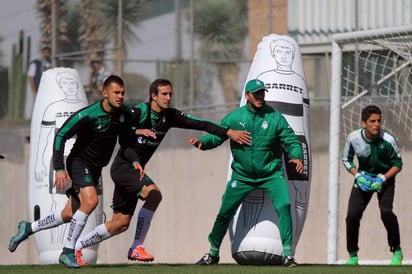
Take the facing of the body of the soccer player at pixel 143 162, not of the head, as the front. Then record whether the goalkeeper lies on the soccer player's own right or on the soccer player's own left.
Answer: on the soccer player's own left

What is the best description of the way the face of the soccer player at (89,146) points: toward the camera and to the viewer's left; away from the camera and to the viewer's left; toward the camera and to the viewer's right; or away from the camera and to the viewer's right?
toward the camera and to the viewer's right

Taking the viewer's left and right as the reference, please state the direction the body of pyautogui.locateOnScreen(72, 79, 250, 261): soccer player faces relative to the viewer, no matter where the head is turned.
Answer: facing the viewer and to the right of the viewer

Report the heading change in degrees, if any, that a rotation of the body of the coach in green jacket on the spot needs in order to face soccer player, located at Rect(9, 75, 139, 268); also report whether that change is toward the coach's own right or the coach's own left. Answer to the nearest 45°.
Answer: approximately 90° to the coach's own right

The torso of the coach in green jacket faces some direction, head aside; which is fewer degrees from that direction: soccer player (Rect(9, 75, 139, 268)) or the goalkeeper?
the soccer player

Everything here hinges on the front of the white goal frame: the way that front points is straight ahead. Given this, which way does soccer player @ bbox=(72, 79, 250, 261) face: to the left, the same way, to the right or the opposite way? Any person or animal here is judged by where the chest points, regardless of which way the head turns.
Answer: to the left

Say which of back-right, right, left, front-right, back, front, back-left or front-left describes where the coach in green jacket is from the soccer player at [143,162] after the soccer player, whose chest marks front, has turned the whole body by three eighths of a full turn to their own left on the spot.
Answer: right
